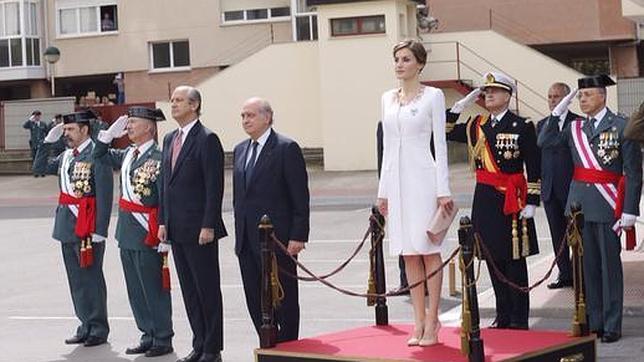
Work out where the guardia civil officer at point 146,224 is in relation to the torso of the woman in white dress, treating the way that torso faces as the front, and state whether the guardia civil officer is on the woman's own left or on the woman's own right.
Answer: on the woman's own right

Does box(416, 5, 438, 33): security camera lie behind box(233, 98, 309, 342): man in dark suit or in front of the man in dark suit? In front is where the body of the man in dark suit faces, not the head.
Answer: behind

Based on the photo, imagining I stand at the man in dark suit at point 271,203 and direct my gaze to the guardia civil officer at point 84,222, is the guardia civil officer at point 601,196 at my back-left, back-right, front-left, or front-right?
back-right

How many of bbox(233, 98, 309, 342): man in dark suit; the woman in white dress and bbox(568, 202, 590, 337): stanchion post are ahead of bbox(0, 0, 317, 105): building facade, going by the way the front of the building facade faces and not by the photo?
3

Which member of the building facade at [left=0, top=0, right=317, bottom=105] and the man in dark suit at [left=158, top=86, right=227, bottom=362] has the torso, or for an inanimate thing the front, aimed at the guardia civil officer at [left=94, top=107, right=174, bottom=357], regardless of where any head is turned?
the building facade

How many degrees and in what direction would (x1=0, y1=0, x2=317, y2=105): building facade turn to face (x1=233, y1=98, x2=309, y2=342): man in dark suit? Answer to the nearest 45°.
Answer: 0° — it already faces them

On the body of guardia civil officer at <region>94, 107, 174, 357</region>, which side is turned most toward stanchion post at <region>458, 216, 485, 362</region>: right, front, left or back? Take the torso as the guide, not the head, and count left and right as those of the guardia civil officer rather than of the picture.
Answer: left

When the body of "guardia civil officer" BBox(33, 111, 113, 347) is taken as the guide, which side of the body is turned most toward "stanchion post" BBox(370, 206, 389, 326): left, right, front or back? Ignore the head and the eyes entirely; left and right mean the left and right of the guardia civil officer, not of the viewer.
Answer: left

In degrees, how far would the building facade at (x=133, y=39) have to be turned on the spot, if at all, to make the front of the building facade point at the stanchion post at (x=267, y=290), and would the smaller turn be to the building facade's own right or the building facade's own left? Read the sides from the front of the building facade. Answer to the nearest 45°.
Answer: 0° — it already faces it

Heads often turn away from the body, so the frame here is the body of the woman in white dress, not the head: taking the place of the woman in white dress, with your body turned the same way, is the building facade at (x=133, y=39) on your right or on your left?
on your right

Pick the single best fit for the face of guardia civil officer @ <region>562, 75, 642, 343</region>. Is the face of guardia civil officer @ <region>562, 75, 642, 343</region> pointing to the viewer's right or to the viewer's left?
to the viewer's left
